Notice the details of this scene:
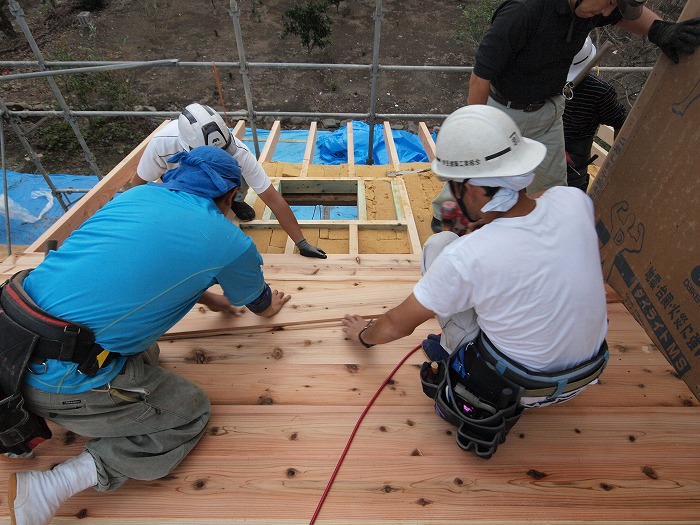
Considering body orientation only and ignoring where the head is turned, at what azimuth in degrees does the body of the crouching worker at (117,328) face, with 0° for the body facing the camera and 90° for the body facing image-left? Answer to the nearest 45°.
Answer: approximately 225°

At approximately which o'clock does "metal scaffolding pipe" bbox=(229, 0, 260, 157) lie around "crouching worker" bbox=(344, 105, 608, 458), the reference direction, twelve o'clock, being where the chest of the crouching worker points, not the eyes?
The metal scaffolding pipe is roughly at 12 o'clock from the crouching worker.

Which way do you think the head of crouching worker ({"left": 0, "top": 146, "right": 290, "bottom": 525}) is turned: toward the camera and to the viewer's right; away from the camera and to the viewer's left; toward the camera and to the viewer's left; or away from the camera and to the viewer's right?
away from the camera and to the viewer's right

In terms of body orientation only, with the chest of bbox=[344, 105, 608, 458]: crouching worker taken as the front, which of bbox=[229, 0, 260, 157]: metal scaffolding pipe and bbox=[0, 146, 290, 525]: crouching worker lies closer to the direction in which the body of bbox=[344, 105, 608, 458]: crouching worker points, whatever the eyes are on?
the metal scaffolding pipe

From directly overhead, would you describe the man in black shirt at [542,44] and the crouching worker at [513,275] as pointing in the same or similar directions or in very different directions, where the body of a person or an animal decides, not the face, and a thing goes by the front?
very different directions

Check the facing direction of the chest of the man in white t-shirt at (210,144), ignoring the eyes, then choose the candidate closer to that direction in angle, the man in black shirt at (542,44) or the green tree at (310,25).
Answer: the man in black shirt

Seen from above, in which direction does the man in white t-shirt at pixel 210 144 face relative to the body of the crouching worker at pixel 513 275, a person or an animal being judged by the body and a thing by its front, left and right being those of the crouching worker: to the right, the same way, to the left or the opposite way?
the opposite way

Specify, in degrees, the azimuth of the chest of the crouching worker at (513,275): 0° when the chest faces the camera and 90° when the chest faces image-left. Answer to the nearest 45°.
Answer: approximately 135°
